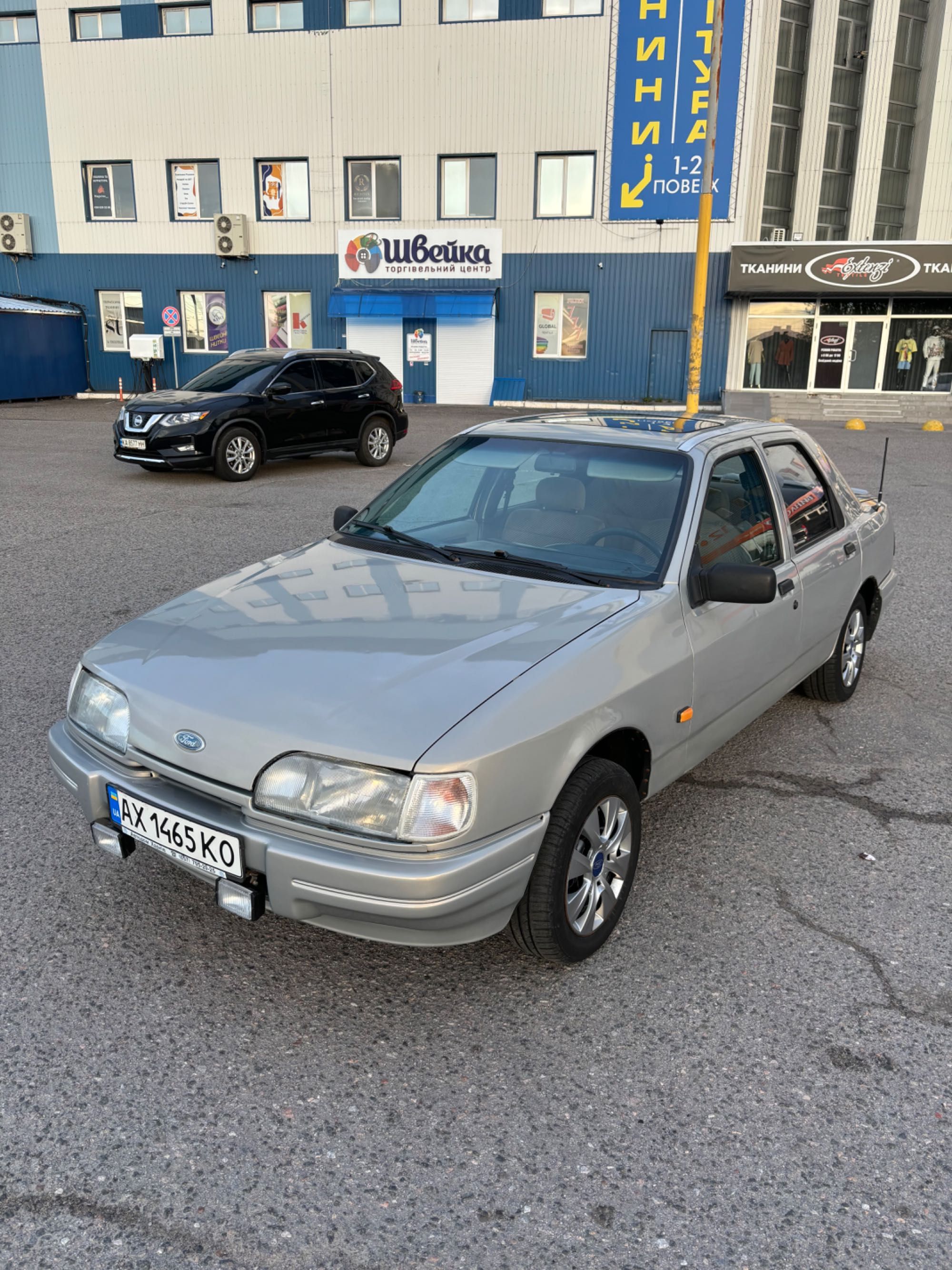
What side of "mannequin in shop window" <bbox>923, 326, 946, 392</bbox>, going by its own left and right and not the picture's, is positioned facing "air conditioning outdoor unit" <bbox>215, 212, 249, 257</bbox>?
right

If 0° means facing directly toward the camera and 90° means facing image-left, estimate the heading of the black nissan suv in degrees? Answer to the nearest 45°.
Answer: approximately 45°

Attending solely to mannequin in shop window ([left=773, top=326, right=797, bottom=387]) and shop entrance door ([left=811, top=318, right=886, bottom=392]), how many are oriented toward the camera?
2

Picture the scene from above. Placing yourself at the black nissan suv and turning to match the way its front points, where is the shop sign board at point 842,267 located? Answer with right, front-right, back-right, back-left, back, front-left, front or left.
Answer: back

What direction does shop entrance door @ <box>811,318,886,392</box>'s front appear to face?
toward the camera

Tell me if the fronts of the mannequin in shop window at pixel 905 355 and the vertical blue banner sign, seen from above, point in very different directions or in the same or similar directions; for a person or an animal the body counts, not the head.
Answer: same or similar directions

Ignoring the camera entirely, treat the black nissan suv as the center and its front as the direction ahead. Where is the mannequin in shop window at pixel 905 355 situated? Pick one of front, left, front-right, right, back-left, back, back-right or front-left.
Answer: back

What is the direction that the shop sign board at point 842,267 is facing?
toward the camera

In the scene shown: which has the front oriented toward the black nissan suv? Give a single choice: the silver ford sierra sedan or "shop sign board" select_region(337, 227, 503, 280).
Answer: the shop sign board

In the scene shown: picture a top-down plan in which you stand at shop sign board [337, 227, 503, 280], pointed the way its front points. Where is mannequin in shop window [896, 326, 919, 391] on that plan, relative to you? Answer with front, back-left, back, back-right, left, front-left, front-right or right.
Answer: left

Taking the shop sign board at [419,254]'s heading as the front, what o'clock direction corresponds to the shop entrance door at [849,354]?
The shop entrance door is roughly at 9 o'clock from the shop sign board.

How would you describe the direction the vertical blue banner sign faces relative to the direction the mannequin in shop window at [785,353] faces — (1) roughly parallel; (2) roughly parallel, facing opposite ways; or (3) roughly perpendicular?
roughly parallel

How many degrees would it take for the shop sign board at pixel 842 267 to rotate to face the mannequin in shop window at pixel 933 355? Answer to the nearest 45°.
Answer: approximately 135° to its left

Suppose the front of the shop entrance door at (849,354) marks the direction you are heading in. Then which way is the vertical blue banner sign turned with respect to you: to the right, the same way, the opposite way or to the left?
the same way

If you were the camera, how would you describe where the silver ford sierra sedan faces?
facing the viewer and to the left of the viewer

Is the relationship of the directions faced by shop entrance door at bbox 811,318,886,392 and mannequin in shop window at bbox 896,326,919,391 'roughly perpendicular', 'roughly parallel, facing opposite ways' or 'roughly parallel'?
roughly parallel

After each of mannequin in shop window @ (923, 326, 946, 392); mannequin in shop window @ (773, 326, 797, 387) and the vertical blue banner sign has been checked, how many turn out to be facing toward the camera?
3

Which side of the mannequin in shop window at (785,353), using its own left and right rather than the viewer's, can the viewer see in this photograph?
front

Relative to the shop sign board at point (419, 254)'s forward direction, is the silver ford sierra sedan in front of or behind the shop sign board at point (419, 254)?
in front
